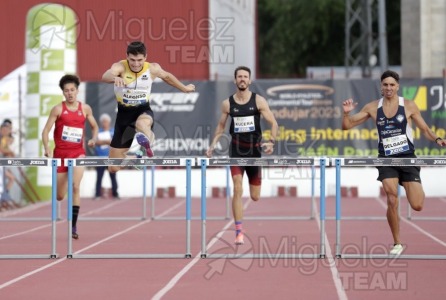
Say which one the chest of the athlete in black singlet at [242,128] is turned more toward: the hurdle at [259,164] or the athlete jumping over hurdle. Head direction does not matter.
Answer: the hurdle

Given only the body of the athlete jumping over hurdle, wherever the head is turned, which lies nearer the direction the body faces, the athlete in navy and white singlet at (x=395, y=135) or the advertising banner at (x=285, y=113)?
the athlete in navy and white singlet

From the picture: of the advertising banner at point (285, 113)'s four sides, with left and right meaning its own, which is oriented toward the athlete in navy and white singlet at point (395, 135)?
front

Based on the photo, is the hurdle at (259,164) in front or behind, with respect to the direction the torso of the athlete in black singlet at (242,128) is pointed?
in front

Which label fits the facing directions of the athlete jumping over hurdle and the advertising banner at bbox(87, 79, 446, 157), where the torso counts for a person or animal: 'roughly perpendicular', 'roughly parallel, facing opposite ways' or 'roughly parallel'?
roughly parallel

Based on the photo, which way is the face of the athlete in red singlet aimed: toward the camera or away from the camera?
toward the camera

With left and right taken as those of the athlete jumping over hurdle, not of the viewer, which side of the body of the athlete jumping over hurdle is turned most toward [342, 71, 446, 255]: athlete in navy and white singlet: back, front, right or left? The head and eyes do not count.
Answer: left

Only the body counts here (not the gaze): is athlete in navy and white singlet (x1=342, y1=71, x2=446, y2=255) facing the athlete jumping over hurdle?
no

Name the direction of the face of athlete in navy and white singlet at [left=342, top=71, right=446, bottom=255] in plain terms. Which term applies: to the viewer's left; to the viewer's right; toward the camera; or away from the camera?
toward the camera

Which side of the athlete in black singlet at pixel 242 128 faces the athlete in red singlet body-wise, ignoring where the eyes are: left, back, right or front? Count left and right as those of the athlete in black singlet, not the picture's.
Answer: right

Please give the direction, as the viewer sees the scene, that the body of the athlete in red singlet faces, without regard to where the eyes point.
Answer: toward the camera
